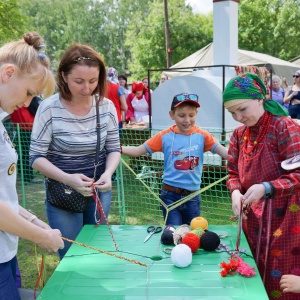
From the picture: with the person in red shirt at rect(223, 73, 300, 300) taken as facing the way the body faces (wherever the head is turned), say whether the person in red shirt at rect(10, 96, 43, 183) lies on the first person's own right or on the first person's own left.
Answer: on the first person's own right

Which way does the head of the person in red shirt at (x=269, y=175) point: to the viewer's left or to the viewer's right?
to the viewer's left

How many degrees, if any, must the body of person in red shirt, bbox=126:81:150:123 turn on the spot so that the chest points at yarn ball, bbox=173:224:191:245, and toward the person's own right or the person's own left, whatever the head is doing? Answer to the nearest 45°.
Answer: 0° — they already face it
